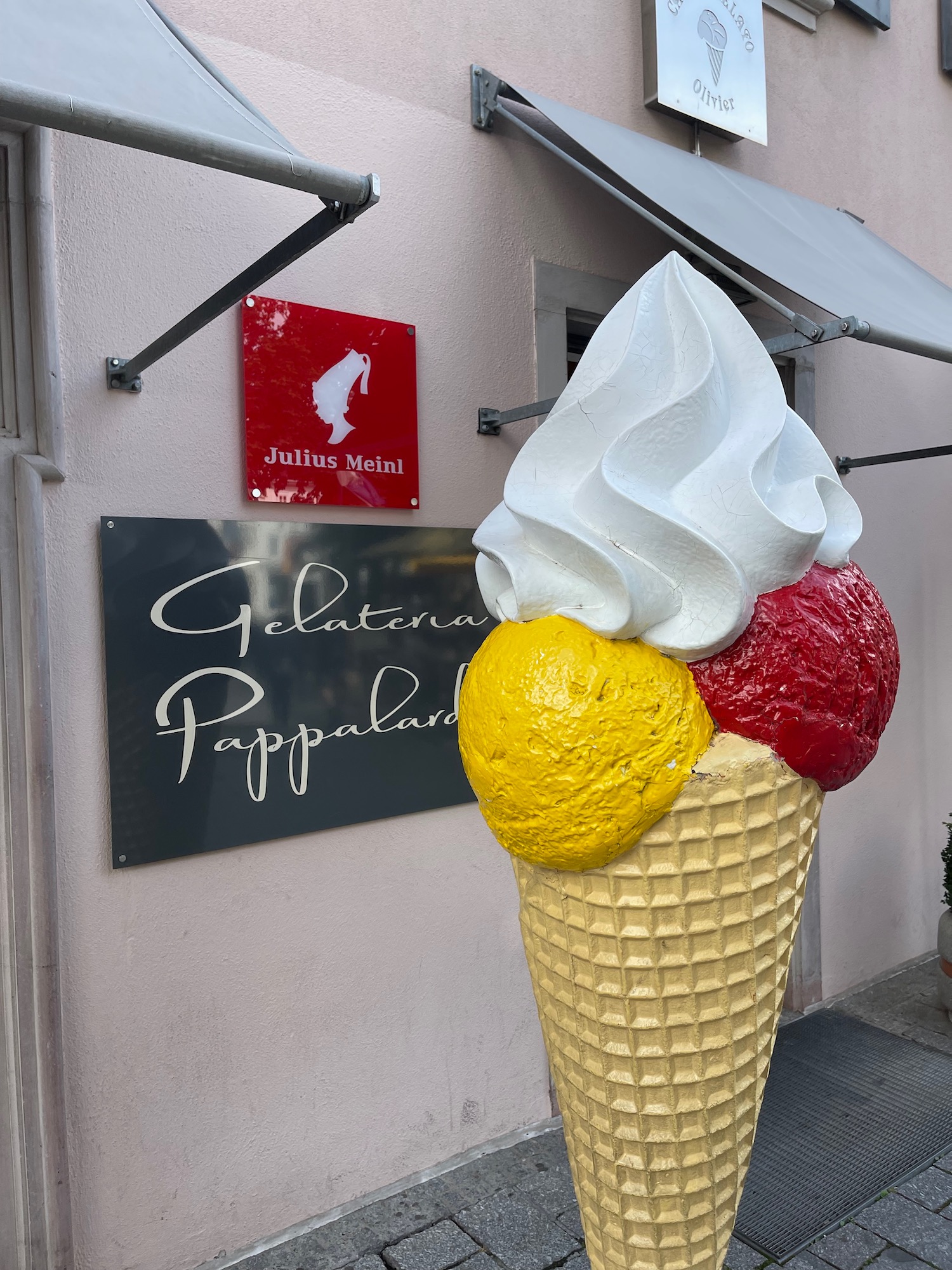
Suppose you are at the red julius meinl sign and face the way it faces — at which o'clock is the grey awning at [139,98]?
The grey awning is roughly at 2 o'clock from the red julius meinl sign.

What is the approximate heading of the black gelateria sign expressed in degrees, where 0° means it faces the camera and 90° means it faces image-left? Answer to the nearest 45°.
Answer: approximately 315°

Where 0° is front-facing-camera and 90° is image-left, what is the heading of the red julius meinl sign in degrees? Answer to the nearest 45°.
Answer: approximately 315°

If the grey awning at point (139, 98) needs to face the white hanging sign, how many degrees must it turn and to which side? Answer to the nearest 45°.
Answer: approximately 90° to its left

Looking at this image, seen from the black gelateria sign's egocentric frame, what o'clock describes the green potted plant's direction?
The green potted plant is roughly at 10 o'clock from the black gelateria sign.

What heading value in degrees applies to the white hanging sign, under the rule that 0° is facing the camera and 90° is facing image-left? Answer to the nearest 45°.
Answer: approximately 315°

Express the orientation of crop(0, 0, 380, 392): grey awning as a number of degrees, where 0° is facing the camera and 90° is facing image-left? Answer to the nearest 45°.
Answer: approximately 315°
